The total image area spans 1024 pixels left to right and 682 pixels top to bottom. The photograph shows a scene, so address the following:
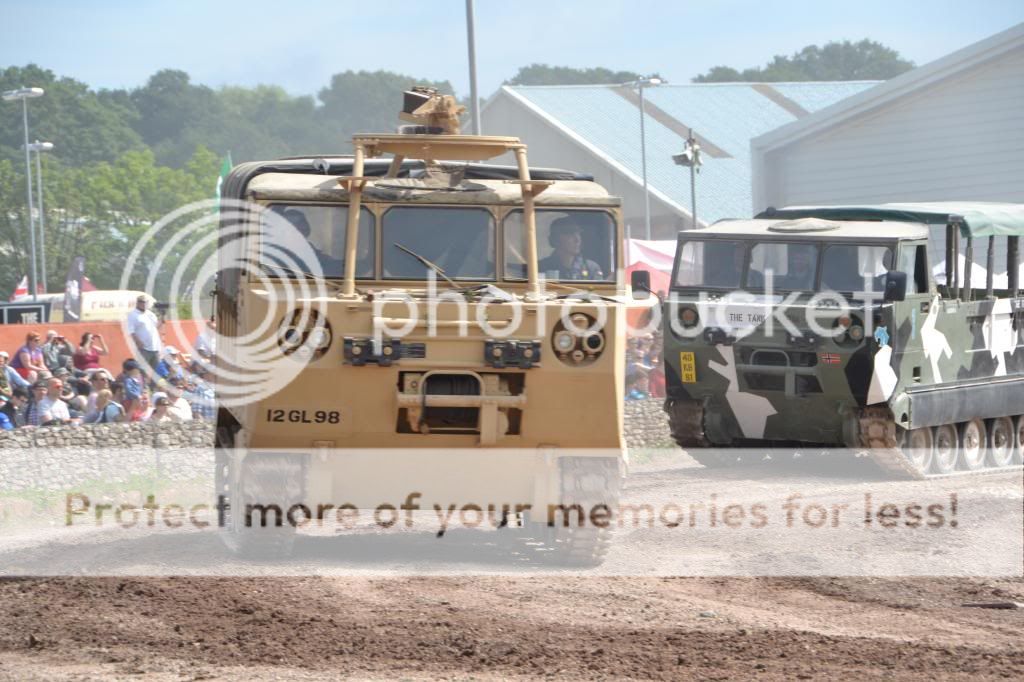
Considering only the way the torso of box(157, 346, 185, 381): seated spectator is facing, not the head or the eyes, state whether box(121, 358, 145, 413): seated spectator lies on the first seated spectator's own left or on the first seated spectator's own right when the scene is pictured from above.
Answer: on the first seated spectator's own right

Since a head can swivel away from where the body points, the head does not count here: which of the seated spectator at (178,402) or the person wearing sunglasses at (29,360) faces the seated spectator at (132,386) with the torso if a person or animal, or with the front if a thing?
the person wearing sunglasses

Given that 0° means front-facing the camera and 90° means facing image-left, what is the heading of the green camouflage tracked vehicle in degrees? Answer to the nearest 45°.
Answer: approximately 45°

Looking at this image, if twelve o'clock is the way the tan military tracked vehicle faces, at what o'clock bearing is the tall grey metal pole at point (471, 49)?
The tall grey metal pole is roughly at 6 o'clock from the tan military tracked vehicle.

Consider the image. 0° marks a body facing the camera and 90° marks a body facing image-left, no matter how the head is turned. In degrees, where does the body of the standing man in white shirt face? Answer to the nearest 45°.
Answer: approximately 315°

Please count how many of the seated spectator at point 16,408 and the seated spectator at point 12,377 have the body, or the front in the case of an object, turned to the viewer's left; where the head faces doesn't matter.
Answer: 0

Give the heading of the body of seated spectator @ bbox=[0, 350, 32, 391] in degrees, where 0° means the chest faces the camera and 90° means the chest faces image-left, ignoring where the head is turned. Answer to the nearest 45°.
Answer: approximately 315°

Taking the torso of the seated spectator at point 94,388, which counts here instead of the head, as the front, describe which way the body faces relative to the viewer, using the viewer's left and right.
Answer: facing the viewer and to the right of the viewer

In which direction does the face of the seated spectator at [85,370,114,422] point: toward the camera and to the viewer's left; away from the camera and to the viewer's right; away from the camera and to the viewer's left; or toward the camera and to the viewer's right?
toward the camera and to the viewer's right
